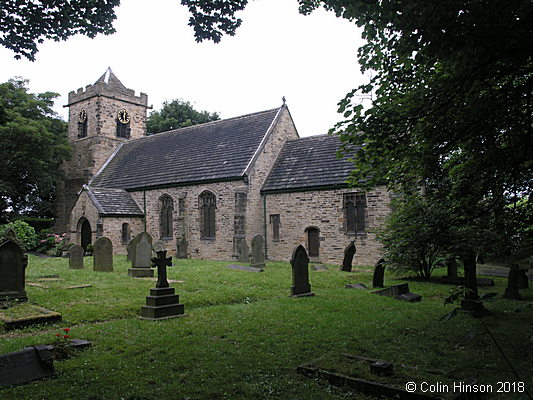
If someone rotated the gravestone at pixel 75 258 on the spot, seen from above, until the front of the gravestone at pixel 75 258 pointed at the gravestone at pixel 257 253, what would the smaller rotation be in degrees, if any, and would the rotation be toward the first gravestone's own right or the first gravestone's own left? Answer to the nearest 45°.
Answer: approximately 90° to the first gravestone's own left

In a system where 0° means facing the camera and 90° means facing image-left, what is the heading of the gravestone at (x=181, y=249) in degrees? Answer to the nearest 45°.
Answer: approximately 0°

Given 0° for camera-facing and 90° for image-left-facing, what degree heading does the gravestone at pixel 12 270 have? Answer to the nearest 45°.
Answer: approximately 0°
